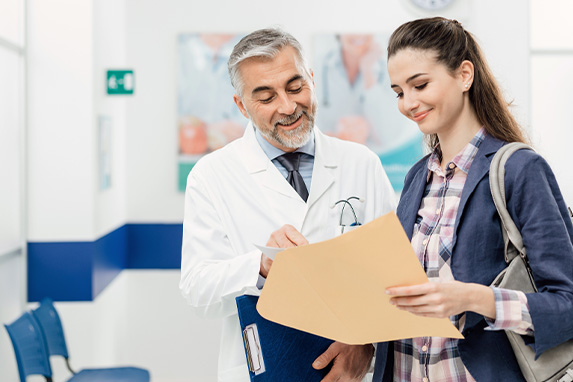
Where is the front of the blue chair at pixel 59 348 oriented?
to the viewer's right

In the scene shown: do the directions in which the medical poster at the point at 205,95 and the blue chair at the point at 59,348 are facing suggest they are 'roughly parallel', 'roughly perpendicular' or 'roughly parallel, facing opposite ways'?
roughly perpendicular

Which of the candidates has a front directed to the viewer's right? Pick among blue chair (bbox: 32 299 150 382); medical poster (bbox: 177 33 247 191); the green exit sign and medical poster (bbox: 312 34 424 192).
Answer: the blue chair

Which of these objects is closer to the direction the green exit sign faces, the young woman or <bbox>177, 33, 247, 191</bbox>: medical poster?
the young woman

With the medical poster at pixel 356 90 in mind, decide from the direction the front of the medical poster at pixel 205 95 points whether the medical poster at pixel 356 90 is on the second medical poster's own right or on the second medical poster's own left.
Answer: on the second medical poster's own left

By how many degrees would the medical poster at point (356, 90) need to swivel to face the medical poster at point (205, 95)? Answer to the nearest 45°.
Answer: approximately 90° to its right

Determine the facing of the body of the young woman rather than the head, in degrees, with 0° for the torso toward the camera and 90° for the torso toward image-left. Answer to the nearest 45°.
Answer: approximately 45°
